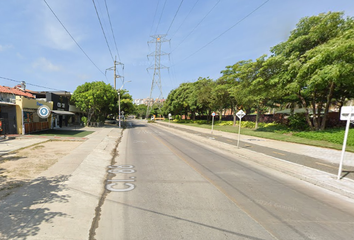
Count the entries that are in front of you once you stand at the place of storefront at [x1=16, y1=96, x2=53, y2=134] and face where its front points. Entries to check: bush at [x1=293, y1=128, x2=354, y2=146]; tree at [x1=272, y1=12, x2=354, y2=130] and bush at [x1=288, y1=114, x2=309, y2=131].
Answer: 3

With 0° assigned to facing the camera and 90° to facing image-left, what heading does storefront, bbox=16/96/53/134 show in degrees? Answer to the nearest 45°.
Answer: approximately 315°

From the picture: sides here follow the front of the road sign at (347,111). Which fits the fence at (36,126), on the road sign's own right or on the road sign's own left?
on the road sign's own right

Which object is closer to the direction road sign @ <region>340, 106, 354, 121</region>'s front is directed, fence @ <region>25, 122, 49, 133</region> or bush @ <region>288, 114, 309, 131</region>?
the fence

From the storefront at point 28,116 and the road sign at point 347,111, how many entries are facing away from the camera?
0

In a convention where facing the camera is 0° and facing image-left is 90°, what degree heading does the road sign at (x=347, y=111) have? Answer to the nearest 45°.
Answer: approximately 0°

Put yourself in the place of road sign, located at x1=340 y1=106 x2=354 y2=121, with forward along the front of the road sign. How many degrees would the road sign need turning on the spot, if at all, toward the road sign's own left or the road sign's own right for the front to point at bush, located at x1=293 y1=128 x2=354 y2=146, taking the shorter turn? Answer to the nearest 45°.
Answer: approximately 180°

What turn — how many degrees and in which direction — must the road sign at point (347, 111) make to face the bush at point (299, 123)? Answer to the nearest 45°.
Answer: approximately 180°

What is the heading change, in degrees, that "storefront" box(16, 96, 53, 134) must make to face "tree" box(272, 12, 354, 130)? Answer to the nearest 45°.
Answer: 0° — it already faces it
